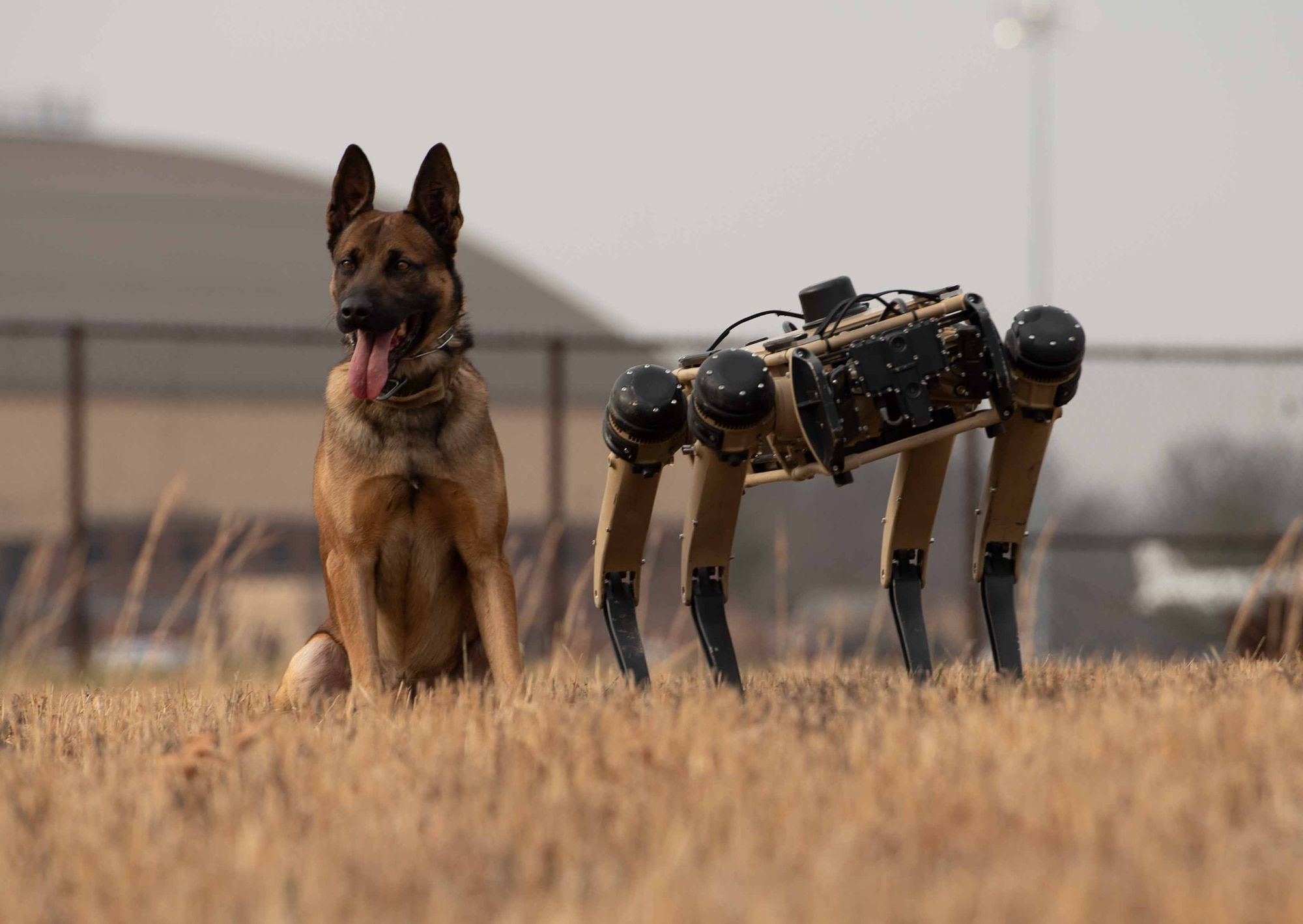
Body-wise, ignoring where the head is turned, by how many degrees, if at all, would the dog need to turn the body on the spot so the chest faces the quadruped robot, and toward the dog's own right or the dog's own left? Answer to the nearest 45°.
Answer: approximately 45° to the dog's own left

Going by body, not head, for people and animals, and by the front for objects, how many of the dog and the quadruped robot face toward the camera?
1

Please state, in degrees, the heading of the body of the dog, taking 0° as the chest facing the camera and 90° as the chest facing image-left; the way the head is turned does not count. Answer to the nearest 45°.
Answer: approximately 0°

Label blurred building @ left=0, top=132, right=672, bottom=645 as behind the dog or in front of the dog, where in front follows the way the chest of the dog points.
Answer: behind

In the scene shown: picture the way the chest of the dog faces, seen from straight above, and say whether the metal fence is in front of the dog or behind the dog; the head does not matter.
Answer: behind
